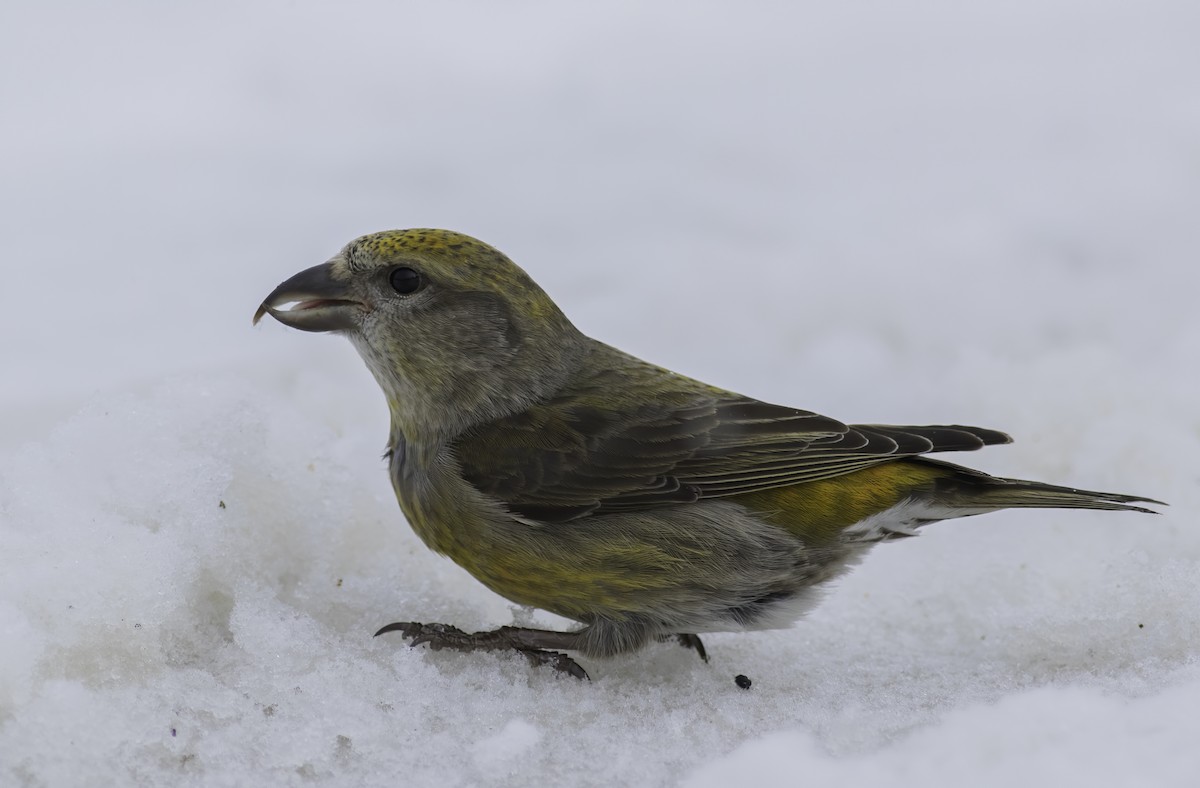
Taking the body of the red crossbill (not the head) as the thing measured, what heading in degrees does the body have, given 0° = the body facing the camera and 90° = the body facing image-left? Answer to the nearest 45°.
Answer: approximately 90°
